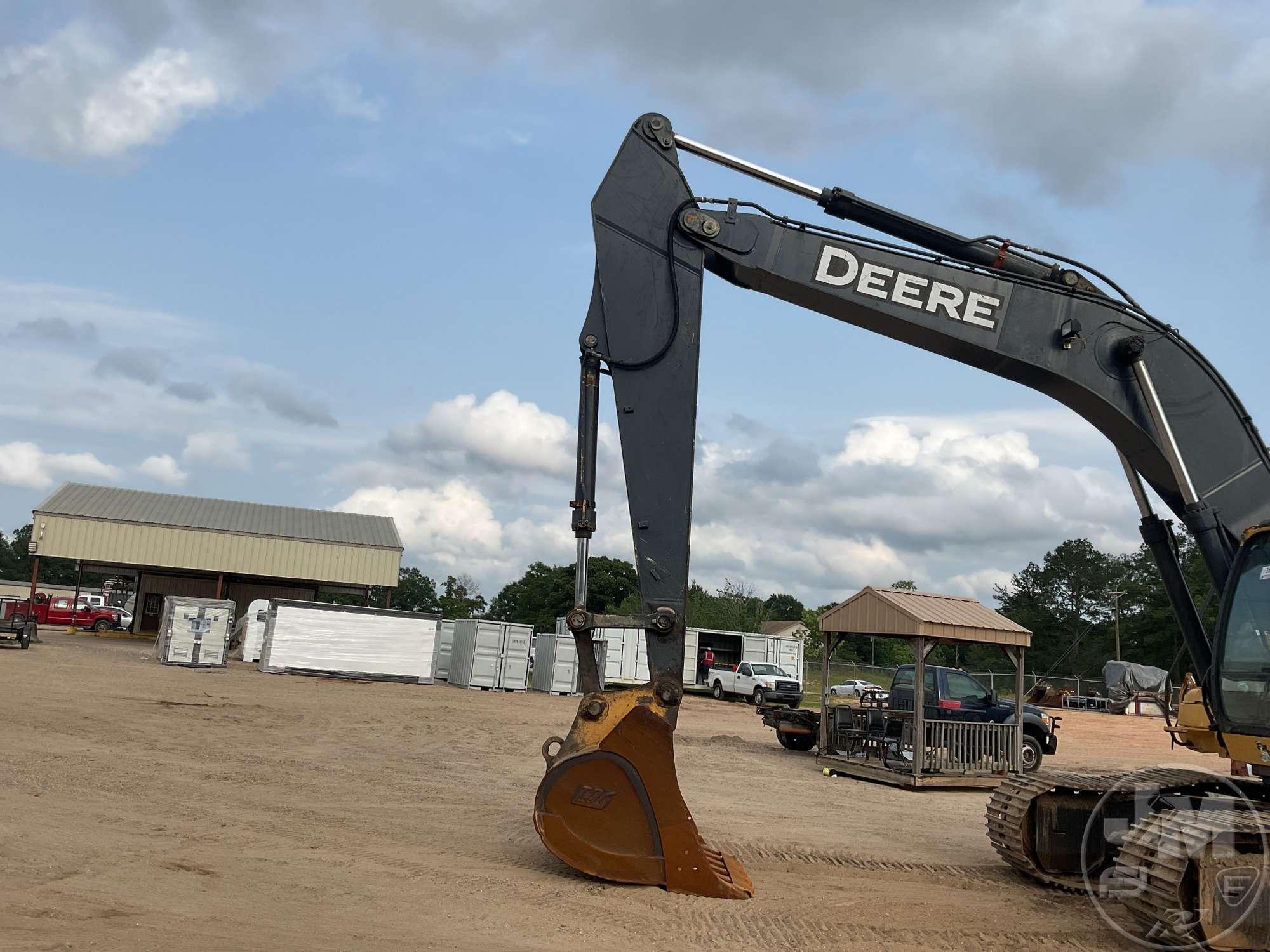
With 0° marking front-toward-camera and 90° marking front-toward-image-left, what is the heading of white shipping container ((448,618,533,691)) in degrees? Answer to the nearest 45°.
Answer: approximately 315°

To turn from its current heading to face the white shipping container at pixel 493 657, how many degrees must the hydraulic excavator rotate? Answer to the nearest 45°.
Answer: approximately 90° to its right

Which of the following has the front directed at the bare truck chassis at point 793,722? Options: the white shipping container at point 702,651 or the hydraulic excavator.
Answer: the white shipping container

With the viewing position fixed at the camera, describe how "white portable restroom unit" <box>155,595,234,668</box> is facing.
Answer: facing the viewer

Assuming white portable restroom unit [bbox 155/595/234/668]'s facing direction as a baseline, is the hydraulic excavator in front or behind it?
in front

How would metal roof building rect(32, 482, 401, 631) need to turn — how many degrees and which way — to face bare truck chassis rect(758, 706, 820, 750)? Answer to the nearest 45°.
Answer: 0° — it already faces it

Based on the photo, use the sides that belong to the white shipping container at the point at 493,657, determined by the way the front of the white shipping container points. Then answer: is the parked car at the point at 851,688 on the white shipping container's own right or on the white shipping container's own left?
on the white shipping container's own left

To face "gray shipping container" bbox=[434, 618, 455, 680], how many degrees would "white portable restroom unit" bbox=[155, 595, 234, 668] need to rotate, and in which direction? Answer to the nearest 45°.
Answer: approximately 90° to its left

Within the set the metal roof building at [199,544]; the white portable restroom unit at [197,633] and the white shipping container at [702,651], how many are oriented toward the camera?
3

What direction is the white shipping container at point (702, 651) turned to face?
toward the camera

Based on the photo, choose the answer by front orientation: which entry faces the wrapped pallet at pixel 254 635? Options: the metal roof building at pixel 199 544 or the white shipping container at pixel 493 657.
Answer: the metal roof building

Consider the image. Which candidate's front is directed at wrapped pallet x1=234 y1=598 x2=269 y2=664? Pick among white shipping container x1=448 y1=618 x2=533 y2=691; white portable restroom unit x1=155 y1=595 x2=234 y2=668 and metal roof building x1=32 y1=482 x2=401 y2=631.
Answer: the metal roof building

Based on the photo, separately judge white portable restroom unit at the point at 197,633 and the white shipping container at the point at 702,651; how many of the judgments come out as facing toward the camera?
2

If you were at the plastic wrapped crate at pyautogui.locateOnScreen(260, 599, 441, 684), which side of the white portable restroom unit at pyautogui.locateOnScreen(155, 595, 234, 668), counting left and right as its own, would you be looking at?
left
